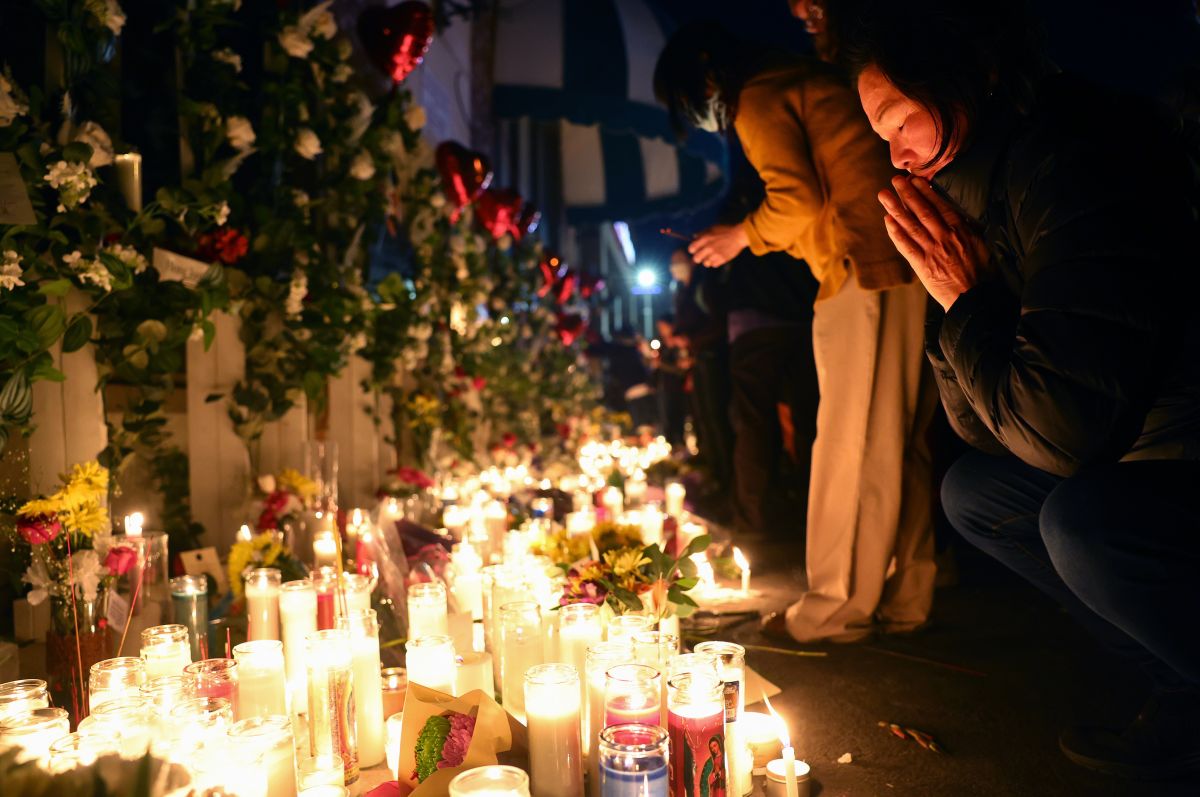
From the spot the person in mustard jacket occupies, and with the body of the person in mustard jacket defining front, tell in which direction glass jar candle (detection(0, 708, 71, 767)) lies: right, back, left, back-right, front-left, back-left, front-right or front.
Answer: front-left

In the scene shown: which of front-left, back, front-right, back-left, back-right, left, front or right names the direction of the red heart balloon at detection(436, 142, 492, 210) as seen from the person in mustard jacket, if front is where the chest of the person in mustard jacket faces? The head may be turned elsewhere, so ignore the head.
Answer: front-right

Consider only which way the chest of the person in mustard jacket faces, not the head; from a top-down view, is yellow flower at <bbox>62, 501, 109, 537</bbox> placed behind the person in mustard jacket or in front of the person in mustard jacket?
in front

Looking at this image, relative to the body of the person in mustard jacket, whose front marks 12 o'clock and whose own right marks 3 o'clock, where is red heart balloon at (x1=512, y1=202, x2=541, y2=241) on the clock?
The red heart balloon is roughly at 2 o'clock from the person in mustard jacket.

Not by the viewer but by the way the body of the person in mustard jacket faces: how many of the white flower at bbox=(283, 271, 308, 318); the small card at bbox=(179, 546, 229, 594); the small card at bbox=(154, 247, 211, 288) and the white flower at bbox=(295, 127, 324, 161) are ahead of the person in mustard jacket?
4

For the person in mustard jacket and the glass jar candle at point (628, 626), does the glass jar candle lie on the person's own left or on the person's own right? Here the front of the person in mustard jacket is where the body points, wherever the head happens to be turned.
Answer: on the person's own left

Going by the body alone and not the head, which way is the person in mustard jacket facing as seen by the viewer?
to the viewer's left

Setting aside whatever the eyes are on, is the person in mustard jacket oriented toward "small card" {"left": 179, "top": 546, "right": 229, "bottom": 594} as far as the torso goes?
yes

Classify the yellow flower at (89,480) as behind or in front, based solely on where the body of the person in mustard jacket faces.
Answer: in front

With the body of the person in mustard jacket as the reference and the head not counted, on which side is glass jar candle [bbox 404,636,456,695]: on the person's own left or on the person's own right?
on the person's own left

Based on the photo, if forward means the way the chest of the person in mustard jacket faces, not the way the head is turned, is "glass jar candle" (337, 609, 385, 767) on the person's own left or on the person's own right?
on the person's own left

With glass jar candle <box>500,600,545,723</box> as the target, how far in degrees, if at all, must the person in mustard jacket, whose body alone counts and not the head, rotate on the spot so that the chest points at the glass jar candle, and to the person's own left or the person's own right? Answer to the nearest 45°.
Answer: approximately 45° to the person's own left
